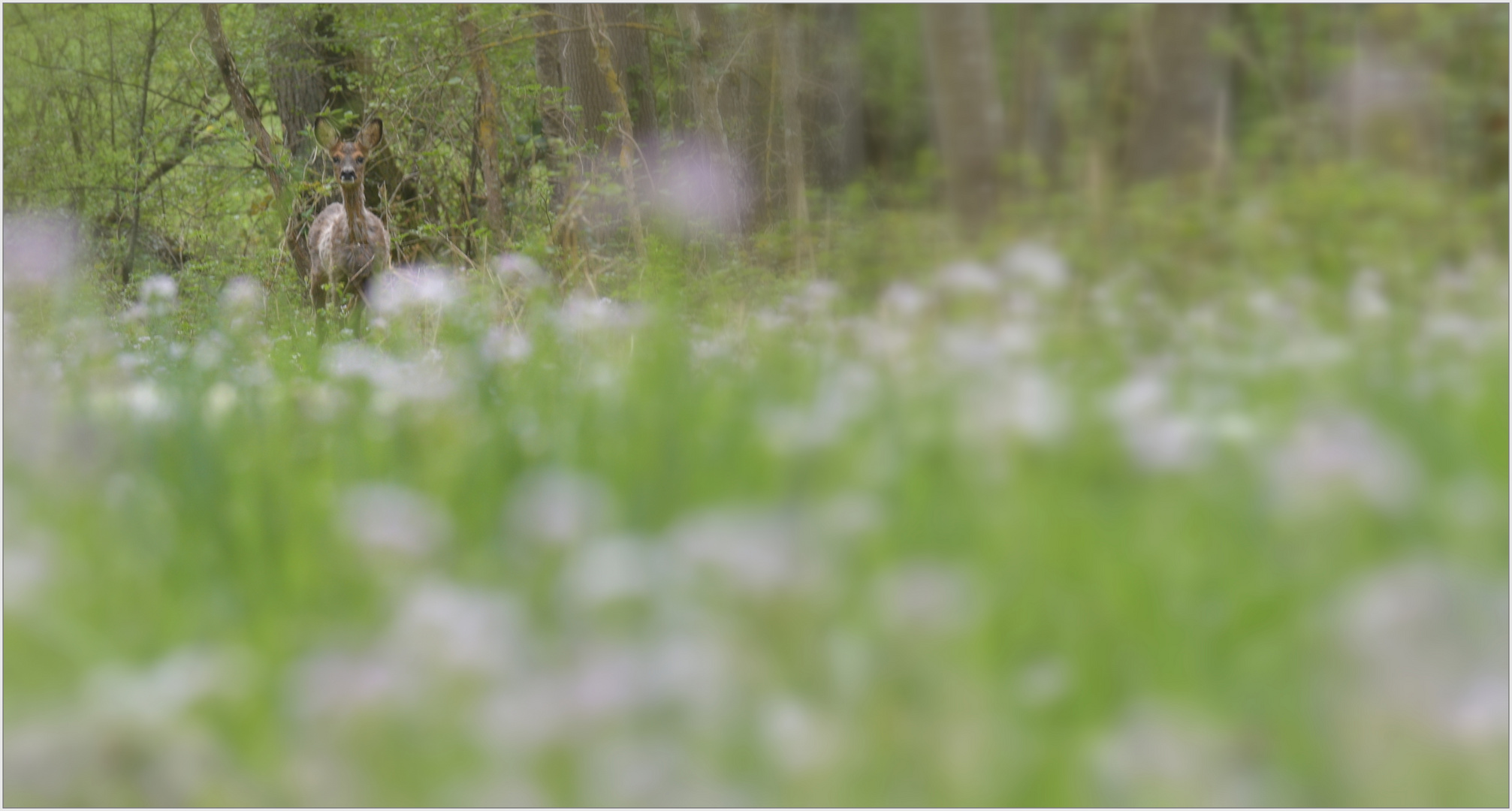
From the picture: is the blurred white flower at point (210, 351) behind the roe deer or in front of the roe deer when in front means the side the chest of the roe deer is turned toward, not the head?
in front

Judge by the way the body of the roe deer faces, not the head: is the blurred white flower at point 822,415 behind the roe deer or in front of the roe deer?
in front

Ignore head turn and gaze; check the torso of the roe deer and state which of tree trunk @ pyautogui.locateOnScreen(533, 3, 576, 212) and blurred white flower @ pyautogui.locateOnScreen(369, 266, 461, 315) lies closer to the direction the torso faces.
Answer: the blurred white flower

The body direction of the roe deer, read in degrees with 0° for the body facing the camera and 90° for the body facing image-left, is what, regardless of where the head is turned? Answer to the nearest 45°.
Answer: approximately 0°

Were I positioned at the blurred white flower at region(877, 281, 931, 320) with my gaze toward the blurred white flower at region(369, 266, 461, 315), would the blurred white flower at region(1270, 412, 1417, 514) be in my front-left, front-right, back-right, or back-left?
back-left

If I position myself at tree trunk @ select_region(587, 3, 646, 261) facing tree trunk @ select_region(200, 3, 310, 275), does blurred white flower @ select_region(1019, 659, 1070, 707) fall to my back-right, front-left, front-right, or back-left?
back-left

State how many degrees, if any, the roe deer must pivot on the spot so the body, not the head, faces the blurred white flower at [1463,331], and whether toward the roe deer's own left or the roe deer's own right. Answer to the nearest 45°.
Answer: approximately 45° to the roe deer's own left

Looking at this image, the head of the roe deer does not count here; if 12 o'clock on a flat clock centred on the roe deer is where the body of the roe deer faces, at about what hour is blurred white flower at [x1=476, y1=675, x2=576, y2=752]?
The blurred white flower is roughly at 12 o'clock from the roe deer.
